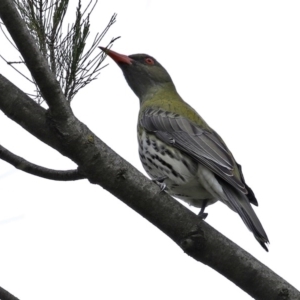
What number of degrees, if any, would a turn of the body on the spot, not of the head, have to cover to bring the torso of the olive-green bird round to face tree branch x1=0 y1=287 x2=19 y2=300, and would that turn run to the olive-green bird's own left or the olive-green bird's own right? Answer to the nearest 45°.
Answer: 0° — it already faces it

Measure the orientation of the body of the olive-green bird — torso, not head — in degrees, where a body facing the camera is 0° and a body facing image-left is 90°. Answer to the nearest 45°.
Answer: approximately 90°

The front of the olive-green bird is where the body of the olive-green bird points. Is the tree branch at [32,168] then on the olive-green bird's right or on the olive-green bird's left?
on the olive-green bird's left
